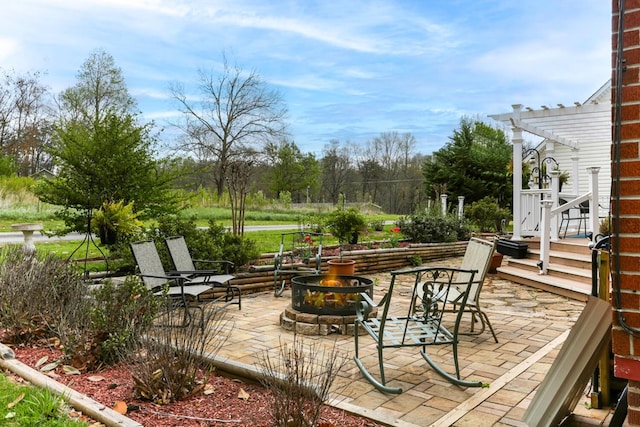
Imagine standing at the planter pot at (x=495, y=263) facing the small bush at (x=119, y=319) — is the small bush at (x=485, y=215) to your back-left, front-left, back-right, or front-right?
back-right

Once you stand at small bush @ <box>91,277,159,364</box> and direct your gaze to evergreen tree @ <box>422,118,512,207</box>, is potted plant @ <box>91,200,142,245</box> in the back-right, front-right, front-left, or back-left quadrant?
front-left

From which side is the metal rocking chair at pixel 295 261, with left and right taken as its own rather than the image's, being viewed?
front

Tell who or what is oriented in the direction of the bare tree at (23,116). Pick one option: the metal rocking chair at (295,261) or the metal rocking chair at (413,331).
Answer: the metal rocking chair at (413,331)

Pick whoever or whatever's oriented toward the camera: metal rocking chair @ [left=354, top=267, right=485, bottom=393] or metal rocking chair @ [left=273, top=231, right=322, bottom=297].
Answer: metal rocking chair @ [left=273, top=231, right=322, bottom=297]

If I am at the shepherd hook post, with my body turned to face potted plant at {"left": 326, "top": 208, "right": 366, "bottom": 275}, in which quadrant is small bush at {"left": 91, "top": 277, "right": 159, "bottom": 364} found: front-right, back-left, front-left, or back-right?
front-left

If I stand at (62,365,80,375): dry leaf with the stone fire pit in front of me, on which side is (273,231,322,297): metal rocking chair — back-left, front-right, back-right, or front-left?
front-left

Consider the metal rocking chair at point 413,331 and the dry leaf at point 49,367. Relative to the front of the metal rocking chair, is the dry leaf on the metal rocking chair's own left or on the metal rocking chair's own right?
on the metal rocking chair's own left

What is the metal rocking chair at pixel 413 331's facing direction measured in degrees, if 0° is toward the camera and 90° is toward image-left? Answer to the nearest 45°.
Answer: approximately 135°

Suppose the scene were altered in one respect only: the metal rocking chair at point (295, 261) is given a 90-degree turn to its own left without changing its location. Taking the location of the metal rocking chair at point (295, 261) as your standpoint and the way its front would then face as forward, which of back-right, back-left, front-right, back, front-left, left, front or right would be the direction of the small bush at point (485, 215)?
front-left

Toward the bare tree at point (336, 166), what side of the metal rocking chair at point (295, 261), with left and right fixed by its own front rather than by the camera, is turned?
back

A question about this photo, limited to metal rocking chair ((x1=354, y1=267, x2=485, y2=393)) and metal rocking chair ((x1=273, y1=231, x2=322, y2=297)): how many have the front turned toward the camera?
1

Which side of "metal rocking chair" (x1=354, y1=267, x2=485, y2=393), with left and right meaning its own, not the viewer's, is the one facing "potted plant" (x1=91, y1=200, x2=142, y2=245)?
front

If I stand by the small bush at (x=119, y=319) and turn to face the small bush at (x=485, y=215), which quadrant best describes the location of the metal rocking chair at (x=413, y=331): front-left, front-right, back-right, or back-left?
front-right

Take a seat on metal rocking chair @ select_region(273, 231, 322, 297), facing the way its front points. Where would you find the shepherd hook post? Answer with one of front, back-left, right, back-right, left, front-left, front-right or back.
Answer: back-left
